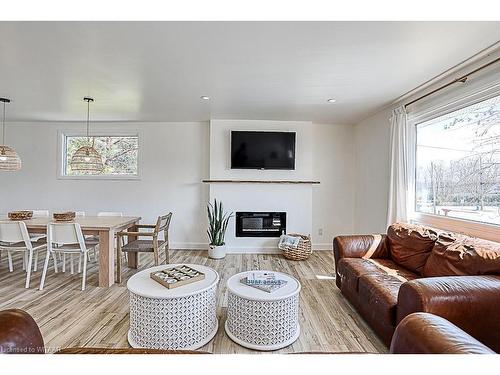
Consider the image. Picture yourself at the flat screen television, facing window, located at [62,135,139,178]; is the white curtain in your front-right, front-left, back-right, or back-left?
back-left

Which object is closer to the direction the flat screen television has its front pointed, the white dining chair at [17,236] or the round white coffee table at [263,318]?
the round white coffee table

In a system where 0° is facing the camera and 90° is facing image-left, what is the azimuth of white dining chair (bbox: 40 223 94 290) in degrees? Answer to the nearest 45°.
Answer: approximately 225°

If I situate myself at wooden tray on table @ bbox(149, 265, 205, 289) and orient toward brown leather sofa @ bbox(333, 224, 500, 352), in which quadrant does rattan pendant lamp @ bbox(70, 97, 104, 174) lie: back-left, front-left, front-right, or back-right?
back-left

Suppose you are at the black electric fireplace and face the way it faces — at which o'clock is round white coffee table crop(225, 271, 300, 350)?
The round white coffee table is roughly at 12 o'clock from the black electric fireplace.

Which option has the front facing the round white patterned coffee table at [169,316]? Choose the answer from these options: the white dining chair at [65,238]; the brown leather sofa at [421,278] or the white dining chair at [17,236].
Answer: the brown leather sofa

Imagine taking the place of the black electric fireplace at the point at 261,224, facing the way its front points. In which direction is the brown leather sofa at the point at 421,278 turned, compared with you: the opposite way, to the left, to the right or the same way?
to the right

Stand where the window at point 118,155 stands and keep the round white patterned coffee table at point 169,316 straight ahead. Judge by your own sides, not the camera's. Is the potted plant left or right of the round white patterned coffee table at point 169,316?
left

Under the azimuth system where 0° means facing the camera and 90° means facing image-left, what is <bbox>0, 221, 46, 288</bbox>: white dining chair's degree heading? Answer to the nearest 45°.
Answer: approximately 225°

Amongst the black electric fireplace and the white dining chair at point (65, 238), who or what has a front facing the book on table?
the black electric fireplace

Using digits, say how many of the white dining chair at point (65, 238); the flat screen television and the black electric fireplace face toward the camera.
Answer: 2

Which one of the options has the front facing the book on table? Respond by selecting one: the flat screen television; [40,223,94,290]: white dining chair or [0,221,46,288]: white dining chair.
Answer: the flat screen television
